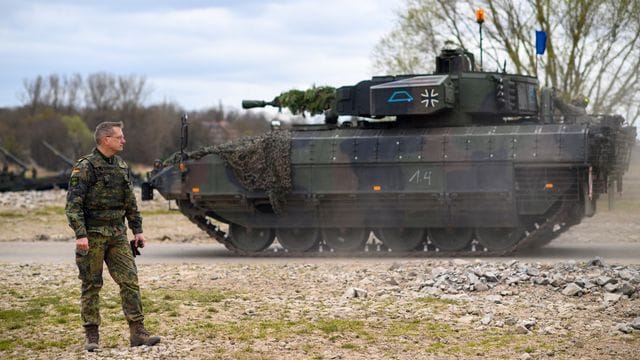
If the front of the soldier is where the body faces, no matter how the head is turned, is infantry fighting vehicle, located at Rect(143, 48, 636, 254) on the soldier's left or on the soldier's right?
on the soldier's left

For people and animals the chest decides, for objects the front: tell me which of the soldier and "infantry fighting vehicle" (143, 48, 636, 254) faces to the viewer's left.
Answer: the infantry fighting vehicle

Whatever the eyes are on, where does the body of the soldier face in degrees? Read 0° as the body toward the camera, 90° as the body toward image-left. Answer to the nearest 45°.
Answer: approximately 315°

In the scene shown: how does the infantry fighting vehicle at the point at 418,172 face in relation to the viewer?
to the viewer's left

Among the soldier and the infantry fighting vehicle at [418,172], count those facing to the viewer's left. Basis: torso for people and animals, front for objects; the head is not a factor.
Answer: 1

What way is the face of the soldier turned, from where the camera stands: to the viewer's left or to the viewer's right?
to the viewer's right
